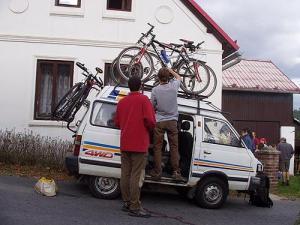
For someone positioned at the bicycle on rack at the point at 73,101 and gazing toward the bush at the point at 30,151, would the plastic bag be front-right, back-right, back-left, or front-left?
back-left

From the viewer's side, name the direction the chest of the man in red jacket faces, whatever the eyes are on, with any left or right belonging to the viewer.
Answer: facing away from the viewer and to the right of the viewer

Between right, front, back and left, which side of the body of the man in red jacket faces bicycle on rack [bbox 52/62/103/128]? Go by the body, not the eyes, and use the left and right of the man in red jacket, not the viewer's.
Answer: left

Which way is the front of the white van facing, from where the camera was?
facing to the right of the viewer

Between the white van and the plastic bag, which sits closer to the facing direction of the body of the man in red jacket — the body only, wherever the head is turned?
the white van

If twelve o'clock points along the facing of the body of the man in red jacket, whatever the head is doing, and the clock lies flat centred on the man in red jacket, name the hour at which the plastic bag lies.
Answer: The plastic bag is roughly at 9 o'clock from the man in red jacket.

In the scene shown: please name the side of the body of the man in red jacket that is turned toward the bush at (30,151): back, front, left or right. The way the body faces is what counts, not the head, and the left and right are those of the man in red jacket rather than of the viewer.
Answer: left

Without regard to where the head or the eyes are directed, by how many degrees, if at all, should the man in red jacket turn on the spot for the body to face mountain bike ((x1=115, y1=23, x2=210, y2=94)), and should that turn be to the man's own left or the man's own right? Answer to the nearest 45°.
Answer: approximately 45° to the man's own left

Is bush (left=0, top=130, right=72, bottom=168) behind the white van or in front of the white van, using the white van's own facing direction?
behind
